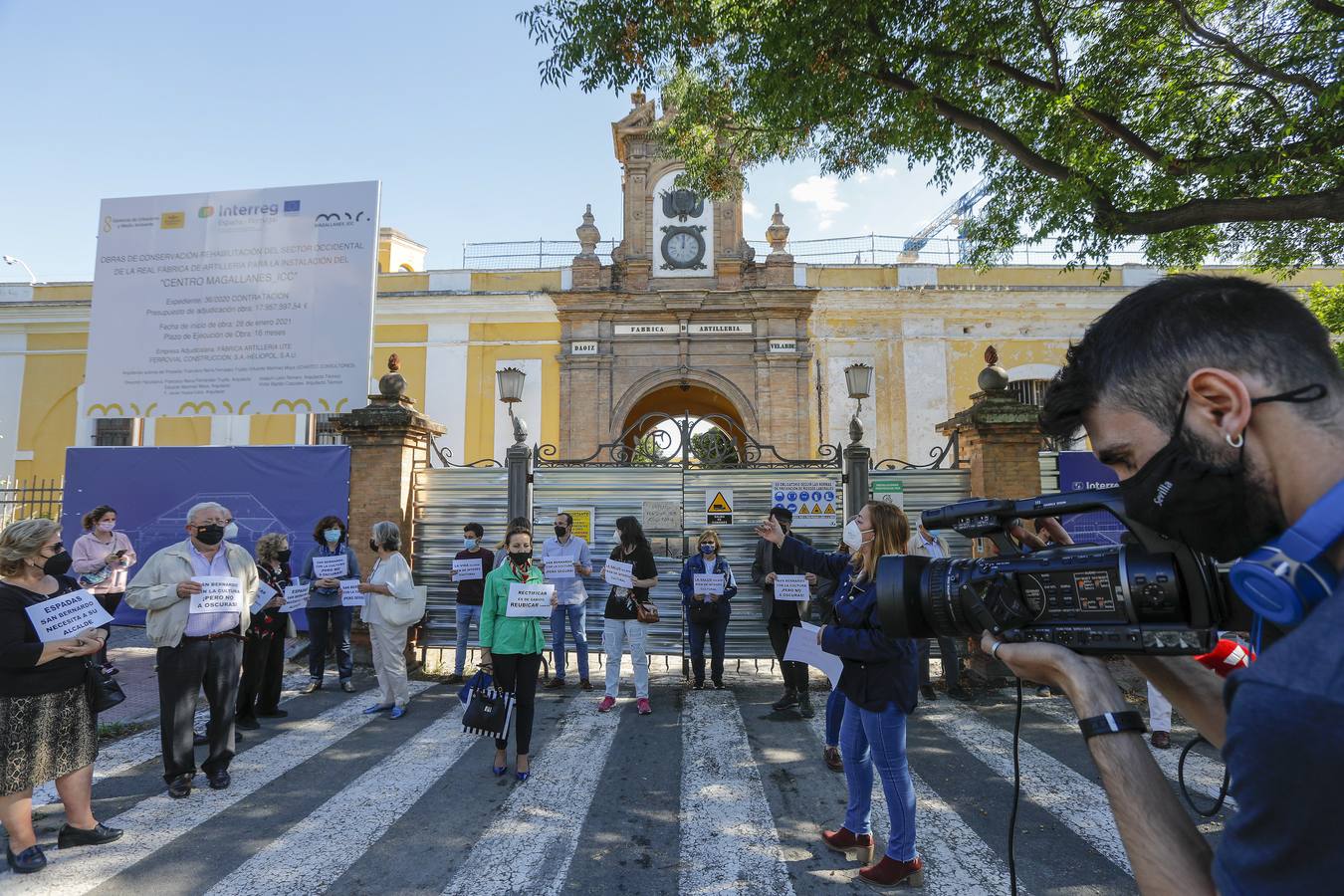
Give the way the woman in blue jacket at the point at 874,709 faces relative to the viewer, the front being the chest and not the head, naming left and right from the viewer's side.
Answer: facing to the left of the viewer

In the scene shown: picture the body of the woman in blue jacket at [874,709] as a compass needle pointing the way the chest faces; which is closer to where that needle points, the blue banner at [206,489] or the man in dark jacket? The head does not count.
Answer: the blue banner

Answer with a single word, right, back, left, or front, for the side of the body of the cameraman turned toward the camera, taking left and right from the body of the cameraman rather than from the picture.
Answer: left

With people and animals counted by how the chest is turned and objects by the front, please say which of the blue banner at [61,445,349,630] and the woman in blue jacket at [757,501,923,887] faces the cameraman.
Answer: the blue banner

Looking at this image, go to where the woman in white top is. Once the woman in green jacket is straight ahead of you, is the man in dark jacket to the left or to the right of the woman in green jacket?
left

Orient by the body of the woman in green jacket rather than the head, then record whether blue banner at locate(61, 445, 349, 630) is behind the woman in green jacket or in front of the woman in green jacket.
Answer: behind

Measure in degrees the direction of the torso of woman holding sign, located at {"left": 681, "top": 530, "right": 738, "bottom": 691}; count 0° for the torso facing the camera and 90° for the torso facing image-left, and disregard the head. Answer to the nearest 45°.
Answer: approximately 0°

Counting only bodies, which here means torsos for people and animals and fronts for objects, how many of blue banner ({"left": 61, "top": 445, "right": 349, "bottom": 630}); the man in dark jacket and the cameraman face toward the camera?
2
